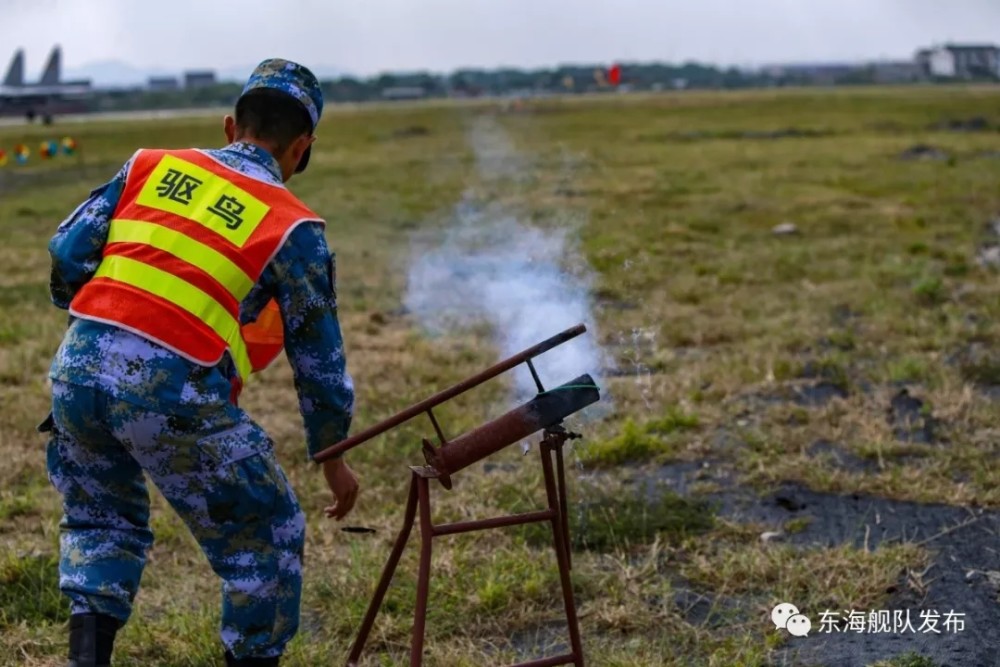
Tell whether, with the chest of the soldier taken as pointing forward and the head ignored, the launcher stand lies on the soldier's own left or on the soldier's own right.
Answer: on the soldier's own right

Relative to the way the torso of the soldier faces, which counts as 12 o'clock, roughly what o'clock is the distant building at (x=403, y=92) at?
The distant building is roughly at 11 o'clock from the soldier.

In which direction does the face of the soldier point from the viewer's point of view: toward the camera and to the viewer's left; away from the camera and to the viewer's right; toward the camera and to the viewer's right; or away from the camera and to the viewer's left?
away from the camera and to the viewer's right

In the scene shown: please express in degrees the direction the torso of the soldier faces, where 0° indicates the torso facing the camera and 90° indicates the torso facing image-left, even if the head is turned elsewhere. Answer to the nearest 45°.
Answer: approximately 225°
